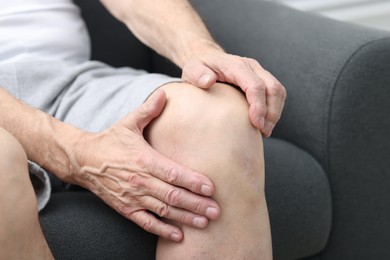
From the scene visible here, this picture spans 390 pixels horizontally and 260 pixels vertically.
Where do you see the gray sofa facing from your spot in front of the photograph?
facing the viewer and to the right of the viewer

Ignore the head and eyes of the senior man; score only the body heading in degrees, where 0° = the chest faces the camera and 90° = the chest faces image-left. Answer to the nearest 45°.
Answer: approximately 315°
